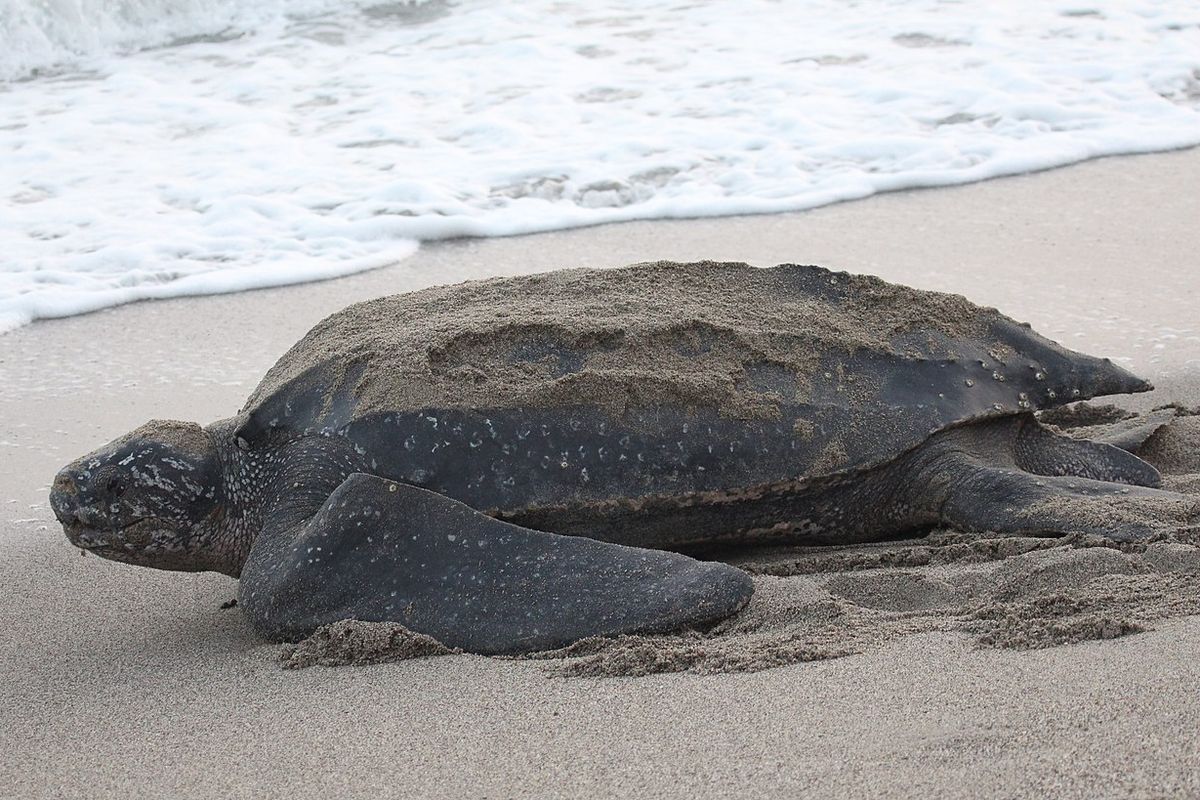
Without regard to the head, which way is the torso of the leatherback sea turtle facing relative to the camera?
to the viewer's left
